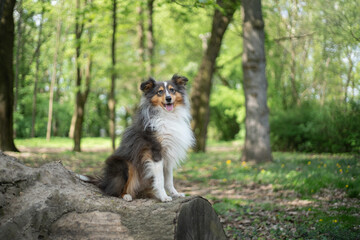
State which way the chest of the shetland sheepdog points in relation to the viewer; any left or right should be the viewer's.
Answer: facing the viewer and to the right of the viewer

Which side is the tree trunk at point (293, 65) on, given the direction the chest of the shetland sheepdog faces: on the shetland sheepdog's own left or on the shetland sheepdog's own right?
on the shetland sheepdog's own left

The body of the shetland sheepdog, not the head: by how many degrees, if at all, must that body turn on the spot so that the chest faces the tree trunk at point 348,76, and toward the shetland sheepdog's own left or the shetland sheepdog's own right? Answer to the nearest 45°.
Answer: approximately 90° to the shetland sheepdog's own left

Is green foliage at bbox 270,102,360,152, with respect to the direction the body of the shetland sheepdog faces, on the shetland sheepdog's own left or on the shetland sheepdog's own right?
on the shetland sheepdog's own left

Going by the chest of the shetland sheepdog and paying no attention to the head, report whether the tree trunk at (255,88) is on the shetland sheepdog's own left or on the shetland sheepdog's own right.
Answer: on the shetland sheepdog's own left

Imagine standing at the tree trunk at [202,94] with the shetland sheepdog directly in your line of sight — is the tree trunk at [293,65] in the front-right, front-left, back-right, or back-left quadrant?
back-left
